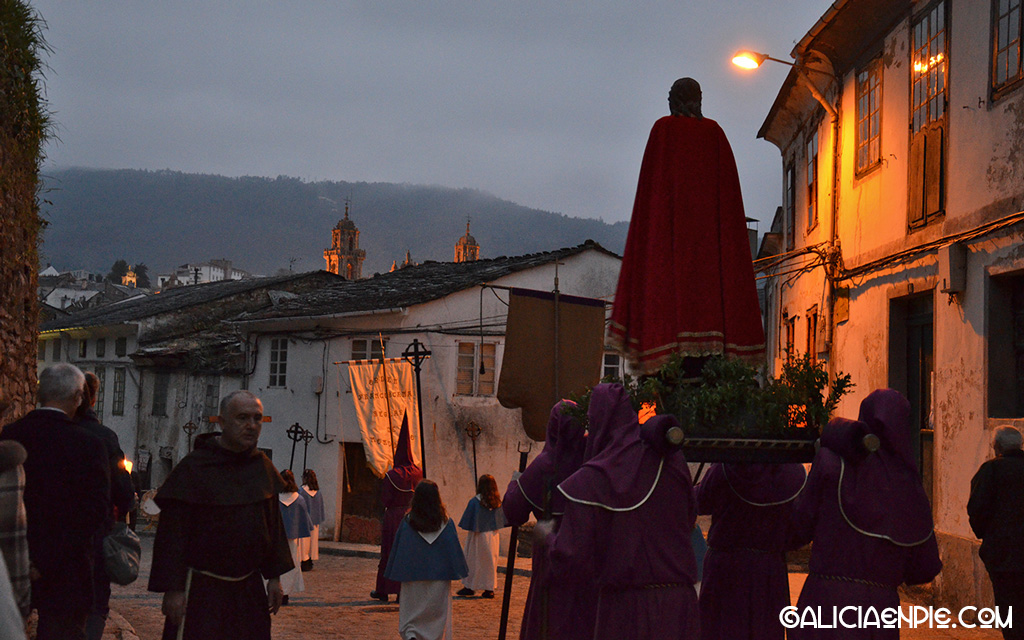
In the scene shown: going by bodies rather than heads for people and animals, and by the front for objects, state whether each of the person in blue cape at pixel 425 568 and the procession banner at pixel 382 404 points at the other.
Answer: yes

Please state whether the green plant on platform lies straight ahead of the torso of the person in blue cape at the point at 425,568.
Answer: no

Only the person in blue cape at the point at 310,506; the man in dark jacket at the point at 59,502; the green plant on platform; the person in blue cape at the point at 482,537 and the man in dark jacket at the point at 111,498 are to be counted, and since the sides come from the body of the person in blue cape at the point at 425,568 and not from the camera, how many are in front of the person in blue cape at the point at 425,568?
2

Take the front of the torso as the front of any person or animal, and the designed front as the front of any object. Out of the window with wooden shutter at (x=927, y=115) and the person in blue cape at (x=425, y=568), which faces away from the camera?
the person in blue cape

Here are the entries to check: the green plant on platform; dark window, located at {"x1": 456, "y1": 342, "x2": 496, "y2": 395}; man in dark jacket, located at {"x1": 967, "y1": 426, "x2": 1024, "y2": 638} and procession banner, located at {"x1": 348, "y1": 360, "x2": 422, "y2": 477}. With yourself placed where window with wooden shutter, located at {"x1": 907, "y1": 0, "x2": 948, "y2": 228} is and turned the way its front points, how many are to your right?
2

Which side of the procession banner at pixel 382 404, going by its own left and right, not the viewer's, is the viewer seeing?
front

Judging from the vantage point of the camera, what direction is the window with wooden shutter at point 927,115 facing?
facing the viewer and to the left of the viewer

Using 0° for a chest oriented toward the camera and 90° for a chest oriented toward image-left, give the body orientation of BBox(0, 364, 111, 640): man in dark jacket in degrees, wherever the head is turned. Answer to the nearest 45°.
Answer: approximately 225°

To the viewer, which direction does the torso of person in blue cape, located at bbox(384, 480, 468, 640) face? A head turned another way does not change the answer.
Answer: away from the camera

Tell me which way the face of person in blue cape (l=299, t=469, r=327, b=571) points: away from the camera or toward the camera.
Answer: away from the camera

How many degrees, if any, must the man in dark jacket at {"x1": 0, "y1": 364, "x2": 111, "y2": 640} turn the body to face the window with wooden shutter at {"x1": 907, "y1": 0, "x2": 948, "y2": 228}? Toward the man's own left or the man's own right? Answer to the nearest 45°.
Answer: approximately 45° to the man's own right

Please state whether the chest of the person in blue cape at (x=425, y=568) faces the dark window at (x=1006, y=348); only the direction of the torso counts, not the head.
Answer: no

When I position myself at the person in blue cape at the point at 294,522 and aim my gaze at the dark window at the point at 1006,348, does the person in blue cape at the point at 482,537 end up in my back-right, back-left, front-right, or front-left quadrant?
front-left

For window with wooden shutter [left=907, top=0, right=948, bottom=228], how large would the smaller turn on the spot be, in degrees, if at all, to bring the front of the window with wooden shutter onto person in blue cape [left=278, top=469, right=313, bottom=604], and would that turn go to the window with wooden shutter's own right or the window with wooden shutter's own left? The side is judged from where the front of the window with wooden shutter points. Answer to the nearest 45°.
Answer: approximately 45° to the window with wooden shutter's own right

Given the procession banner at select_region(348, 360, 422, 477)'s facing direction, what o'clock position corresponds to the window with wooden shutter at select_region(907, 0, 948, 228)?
The window with wooden shutter is roughly at 11 o'clock from the procession banner.

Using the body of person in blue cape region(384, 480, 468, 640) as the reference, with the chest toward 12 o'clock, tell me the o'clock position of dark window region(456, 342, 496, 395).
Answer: The dark window is roughly at 12 o'clock from the person in blue cape.

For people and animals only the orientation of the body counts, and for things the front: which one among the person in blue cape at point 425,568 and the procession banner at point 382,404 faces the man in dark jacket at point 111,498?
the procession banner

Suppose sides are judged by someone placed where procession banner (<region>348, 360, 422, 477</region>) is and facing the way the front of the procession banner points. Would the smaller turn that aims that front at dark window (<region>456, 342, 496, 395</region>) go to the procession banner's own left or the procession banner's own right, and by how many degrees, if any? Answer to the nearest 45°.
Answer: approximately 135° to the procession banner's own left

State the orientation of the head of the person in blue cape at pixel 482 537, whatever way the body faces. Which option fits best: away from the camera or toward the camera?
away from the camera

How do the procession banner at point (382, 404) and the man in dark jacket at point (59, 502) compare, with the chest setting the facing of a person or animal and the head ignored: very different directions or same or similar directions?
very different directions
